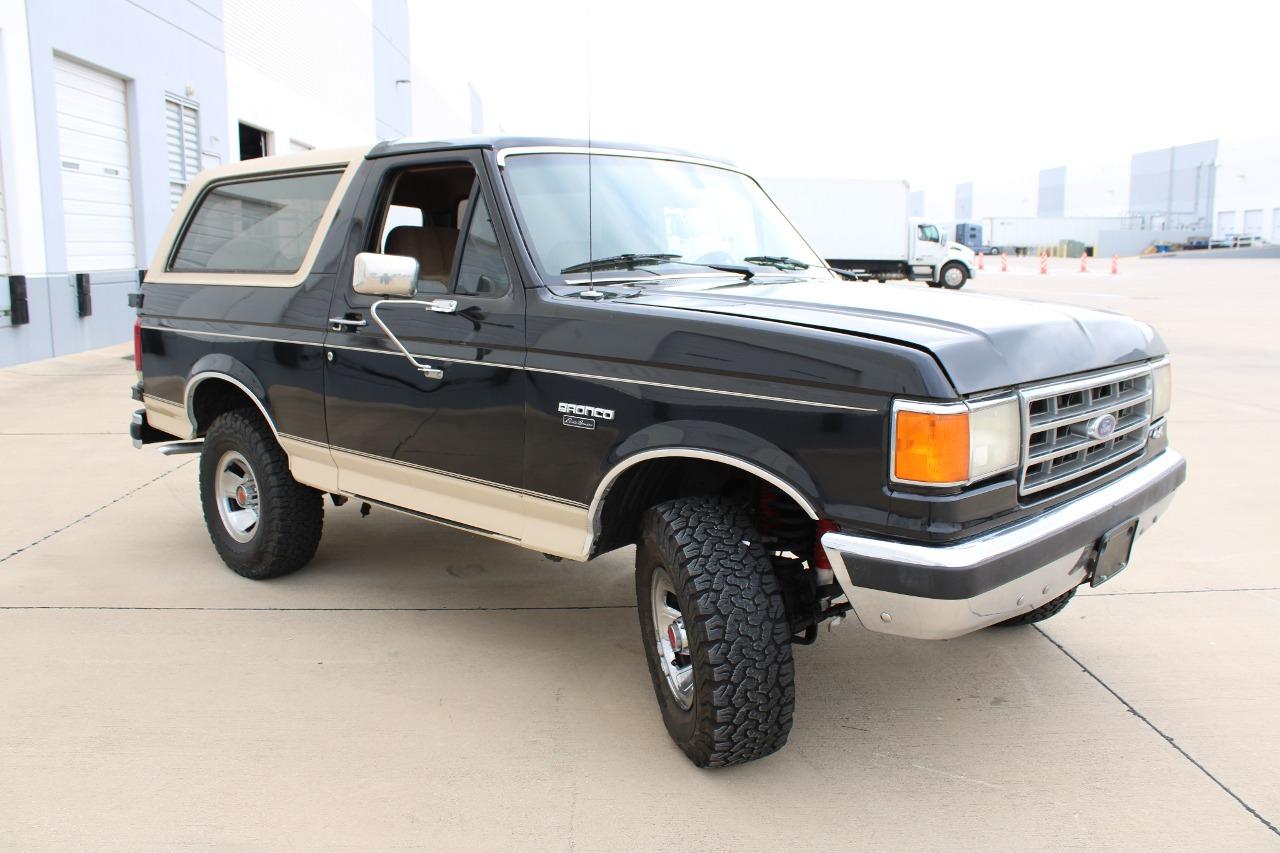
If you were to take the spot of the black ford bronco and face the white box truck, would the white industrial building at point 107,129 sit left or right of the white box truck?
left

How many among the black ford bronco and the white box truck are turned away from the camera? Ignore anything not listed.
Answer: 0

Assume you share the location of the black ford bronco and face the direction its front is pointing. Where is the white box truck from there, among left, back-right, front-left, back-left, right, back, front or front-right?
back-left

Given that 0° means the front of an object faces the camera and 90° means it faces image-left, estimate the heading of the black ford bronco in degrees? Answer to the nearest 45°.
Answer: approximately 315°

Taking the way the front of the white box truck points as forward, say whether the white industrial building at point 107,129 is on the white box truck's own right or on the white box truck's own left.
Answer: on the white box truck's own right

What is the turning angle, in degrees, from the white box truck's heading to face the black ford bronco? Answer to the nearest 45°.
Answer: approximately 90° to its right

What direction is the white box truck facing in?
to the viewer's right

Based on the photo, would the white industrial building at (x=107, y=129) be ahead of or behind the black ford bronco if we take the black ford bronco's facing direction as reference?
behind
